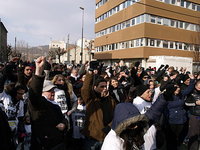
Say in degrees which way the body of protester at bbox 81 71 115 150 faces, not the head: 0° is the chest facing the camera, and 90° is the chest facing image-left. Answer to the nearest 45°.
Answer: approximately 315°

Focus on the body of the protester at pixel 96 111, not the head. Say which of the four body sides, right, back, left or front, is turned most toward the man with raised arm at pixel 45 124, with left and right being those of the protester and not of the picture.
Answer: right

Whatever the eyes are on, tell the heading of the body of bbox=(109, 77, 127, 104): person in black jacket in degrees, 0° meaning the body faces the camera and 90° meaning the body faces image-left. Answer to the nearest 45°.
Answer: approximately 0°

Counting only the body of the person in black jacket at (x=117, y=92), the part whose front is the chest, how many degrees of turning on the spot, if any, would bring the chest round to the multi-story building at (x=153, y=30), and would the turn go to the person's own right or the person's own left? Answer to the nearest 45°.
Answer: approximately 180°

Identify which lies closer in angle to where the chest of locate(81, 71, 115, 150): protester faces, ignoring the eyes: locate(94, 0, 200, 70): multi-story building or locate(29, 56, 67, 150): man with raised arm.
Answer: the man with raised arm

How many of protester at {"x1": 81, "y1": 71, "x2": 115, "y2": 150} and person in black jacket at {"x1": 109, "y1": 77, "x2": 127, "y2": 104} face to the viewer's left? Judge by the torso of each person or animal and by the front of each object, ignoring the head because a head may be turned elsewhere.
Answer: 0

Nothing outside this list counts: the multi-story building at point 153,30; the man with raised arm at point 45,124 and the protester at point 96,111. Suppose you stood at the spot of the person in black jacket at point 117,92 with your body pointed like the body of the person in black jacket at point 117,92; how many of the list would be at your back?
1

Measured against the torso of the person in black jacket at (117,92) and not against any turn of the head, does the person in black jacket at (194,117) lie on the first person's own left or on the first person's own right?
on the first person's own left
